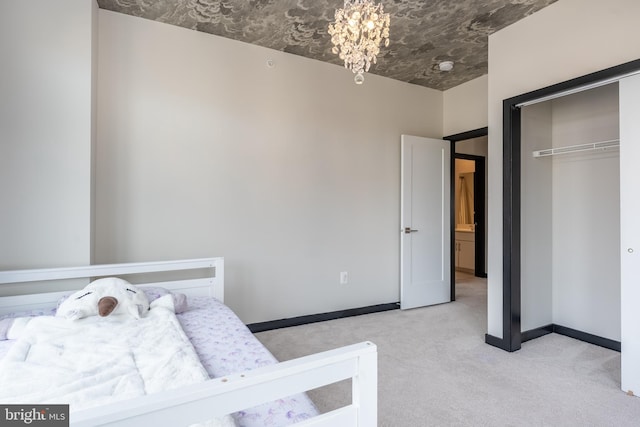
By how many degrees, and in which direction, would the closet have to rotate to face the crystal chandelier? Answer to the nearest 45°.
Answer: approximately 45° to its left

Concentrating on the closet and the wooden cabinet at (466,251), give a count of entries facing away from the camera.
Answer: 0

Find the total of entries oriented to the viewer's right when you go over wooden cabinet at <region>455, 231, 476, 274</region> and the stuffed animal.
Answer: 0

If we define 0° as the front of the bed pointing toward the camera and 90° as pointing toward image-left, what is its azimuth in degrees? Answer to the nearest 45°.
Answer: approximately 315°

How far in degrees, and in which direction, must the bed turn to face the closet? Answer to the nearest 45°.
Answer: approximately 45° to its left

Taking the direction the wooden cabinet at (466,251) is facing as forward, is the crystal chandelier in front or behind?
in front

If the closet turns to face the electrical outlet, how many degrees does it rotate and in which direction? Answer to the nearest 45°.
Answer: approximately 45° to its right

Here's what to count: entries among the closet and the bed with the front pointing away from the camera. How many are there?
0
